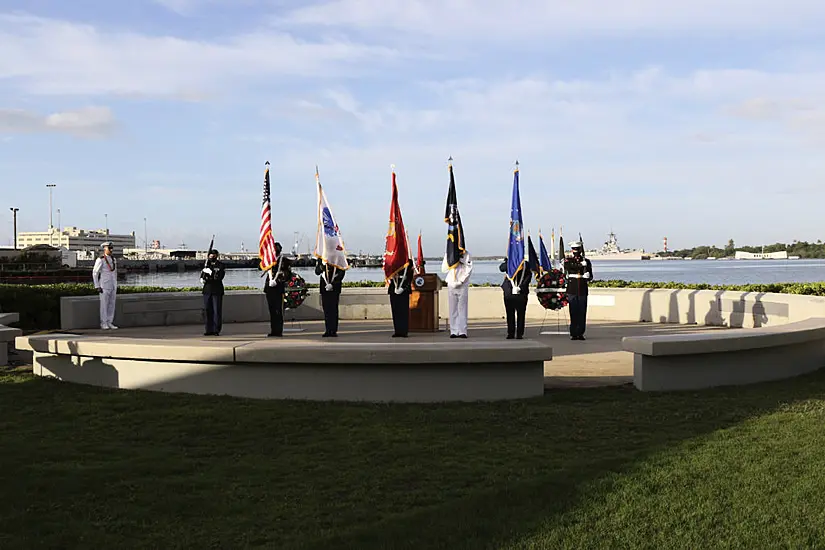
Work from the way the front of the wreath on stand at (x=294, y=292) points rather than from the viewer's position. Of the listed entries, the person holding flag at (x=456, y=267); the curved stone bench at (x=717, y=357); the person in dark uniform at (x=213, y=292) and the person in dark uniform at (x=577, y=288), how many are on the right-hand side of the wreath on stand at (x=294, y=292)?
1

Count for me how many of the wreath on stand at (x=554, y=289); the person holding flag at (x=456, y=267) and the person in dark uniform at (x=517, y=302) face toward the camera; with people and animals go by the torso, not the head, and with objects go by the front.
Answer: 3

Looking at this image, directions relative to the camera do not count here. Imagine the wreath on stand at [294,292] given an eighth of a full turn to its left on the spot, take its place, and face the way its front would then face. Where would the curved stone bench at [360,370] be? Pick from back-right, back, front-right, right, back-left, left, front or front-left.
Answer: front-right

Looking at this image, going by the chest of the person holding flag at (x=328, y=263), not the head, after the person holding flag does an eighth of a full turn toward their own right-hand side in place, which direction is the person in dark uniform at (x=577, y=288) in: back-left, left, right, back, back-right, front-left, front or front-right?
back-left

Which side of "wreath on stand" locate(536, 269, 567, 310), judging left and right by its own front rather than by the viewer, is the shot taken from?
front

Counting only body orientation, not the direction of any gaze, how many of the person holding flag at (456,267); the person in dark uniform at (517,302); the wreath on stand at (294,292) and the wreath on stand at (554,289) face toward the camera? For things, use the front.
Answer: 4

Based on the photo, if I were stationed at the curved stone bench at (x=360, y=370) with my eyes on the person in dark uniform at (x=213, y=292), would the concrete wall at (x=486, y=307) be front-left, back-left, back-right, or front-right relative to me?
front-right

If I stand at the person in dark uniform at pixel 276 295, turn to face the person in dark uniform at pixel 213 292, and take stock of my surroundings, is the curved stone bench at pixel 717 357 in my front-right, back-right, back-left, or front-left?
back-left

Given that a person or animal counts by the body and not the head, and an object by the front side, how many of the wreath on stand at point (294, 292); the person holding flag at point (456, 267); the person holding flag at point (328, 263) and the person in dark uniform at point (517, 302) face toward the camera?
4

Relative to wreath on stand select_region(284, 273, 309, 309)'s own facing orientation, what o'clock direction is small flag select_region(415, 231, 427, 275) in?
The small flag is roughly at 9 o'clock from the wreath on stand.

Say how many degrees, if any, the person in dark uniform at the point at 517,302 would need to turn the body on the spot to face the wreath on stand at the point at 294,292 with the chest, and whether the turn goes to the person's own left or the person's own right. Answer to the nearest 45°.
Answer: approximately 90° to the person's own right

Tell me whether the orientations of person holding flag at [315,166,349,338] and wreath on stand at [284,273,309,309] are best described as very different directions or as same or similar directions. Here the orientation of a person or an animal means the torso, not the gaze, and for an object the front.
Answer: same or similar directions

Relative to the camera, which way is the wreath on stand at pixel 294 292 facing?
toward the camera

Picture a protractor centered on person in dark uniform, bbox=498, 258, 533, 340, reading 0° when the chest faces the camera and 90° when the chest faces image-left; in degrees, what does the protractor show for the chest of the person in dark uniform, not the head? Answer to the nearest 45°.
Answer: approximately 0°

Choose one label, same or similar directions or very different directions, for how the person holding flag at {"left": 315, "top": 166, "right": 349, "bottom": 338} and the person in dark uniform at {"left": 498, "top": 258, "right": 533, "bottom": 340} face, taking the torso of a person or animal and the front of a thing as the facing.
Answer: same or similar directions

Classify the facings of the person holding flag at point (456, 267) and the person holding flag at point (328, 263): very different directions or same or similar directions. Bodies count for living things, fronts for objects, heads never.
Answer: same or similar directions

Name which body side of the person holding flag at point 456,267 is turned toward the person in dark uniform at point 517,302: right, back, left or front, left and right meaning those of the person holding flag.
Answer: left

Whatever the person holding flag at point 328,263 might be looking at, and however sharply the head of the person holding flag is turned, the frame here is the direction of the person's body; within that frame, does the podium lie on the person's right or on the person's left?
on the person's left
